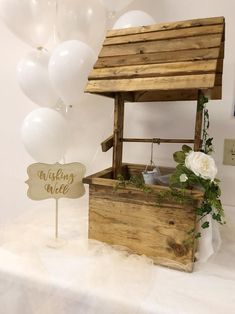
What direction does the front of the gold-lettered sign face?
toward the camera
